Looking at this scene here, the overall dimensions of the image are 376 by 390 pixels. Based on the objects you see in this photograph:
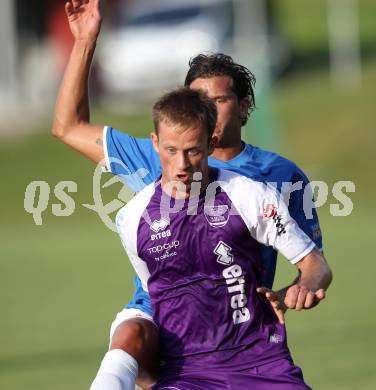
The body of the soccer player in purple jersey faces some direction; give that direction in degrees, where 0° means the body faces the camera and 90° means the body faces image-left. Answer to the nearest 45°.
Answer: approximately 0°

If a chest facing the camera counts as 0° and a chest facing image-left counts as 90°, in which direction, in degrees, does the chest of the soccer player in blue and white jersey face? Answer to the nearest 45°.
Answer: approximately 45°
